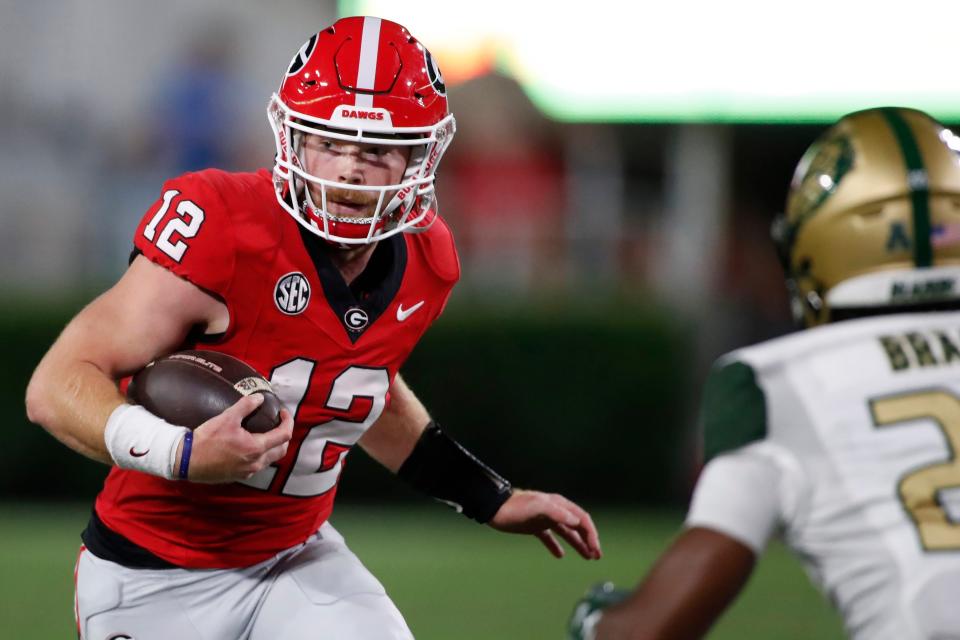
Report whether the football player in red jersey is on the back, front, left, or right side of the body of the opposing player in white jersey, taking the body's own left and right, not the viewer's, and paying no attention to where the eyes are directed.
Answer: front

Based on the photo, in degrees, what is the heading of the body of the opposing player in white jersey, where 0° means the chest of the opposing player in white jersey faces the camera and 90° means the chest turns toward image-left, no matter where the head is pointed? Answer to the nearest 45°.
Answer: approximately 135°

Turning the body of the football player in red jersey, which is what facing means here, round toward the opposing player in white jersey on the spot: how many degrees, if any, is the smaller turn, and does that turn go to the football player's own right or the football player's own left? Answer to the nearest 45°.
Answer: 0° — they already face them

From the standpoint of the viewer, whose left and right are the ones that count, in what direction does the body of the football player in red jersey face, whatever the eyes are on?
facing the viewer and to the right of the viewer

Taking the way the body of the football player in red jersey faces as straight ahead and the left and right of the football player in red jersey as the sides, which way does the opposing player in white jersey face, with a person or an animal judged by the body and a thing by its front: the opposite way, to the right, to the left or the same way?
the opposite way

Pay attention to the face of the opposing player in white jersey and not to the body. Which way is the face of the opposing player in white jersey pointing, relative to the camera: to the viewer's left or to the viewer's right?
to the viewer's left
